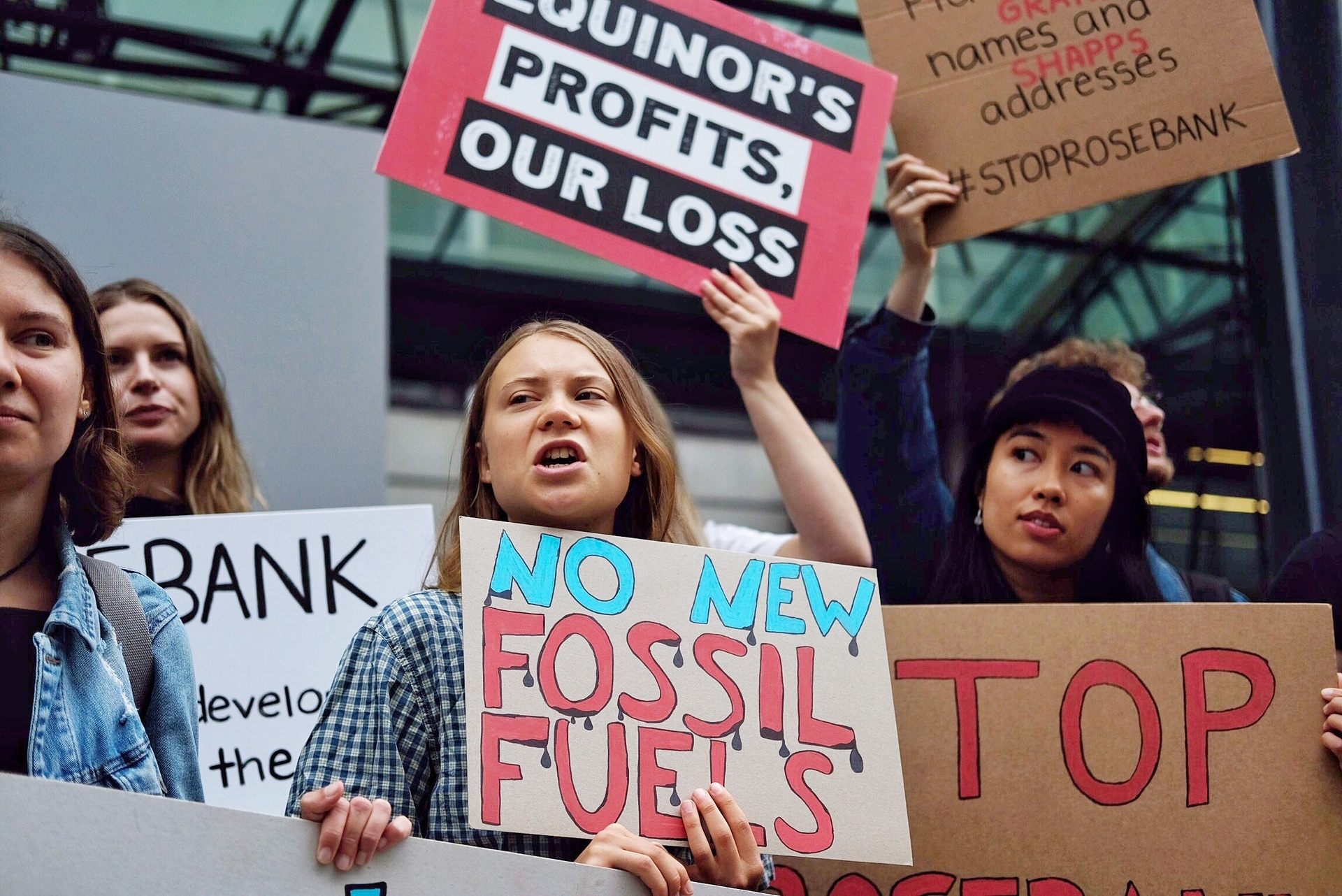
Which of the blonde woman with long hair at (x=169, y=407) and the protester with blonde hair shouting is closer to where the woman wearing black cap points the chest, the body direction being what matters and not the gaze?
the protester with blonde hair shouting

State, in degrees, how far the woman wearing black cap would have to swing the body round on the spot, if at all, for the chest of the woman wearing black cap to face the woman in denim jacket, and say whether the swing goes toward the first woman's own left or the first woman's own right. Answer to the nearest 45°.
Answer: approximately 45° to the first woman's own right

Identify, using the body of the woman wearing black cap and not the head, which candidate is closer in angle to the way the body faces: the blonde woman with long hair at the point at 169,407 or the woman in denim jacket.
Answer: the woman in denim jacket

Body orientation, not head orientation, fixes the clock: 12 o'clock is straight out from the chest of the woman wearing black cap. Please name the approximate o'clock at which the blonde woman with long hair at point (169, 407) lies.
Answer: The blonde woman with long hair is roughly at 3 o'clock from the woman wearing black cap.

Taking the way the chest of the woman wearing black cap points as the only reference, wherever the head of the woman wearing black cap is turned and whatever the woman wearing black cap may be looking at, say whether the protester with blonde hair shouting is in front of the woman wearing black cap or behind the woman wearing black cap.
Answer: in front

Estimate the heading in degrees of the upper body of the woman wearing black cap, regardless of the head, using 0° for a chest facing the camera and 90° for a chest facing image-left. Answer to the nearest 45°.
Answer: approximately 0°
